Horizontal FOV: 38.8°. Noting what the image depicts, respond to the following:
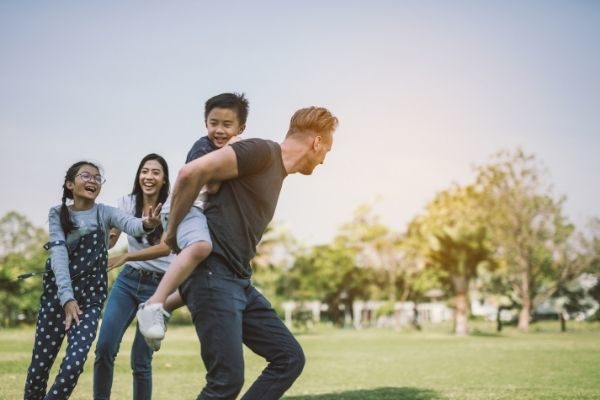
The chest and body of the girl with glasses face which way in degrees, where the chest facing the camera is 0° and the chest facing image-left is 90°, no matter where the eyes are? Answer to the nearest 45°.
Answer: approximately 315°

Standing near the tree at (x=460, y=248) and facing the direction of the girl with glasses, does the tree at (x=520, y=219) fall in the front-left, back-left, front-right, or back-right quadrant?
back-left

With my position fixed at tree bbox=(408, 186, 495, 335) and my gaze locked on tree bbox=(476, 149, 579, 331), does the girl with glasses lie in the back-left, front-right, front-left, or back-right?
back-right

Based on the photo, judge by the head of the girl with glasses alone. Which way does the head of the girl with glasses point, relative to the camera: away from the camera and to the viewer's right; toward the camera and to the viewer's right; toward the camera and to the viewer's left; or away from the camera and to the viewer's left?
toward the camera and to the viewer's right

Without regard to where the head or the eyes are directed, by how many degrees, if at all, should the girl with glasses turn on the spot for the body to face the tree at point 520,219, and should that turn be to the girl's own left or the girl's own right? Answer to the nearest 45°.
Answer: approximately 90° to the girl's own left

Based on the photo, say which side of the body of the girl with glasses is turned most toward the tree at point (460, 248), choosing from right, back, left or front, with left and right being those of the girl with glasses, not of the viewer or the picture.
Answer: left
